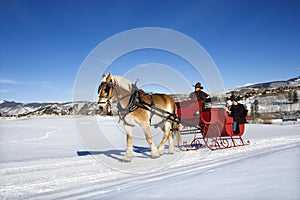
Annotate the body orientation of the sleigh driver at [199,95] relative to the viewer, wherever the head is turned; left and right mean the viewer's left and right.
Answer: facing the viewer and to the left of the viewer

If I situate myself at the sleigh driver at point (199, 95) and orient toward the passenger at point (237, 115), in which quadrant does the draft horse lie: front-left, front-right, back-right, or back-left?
back-right

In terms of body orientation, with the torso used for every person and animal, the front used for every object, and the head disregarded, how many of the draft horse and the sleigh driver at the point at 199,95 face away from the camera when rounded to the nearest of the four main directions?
0

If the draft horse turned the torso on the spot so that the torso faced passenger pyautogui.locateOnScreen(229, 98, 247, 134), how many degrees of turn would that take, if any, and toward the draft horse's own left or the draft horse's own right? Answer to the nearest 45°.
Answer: approximately 180°

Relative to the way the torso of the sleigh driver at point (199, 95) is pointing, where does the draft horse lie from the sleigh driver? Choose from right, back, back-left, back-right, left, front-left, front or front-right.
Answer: front

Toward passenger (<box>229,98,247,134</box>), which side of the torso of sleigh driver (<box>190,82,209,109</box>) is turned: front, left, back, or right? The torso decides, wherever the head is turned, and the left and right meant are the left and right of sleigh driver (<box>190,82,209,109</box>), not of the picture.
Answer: back

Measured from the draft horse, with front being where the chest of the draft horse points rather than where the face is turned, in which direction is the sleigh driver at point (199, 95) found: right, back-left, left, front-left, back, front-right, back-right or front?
back

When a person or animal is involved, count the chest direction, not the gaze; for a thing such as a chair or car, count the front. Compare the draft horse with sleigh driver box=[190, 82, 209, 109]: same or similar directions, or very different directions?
same or similar directions

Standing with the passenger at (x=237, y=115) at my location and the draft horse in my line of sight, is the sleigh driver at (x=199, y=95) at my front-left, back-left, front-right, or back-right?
front-right

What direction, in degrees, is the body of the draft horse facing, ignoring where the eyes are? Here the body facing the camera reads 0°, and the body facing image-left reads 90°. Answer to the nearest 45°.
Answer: approximately 45°
